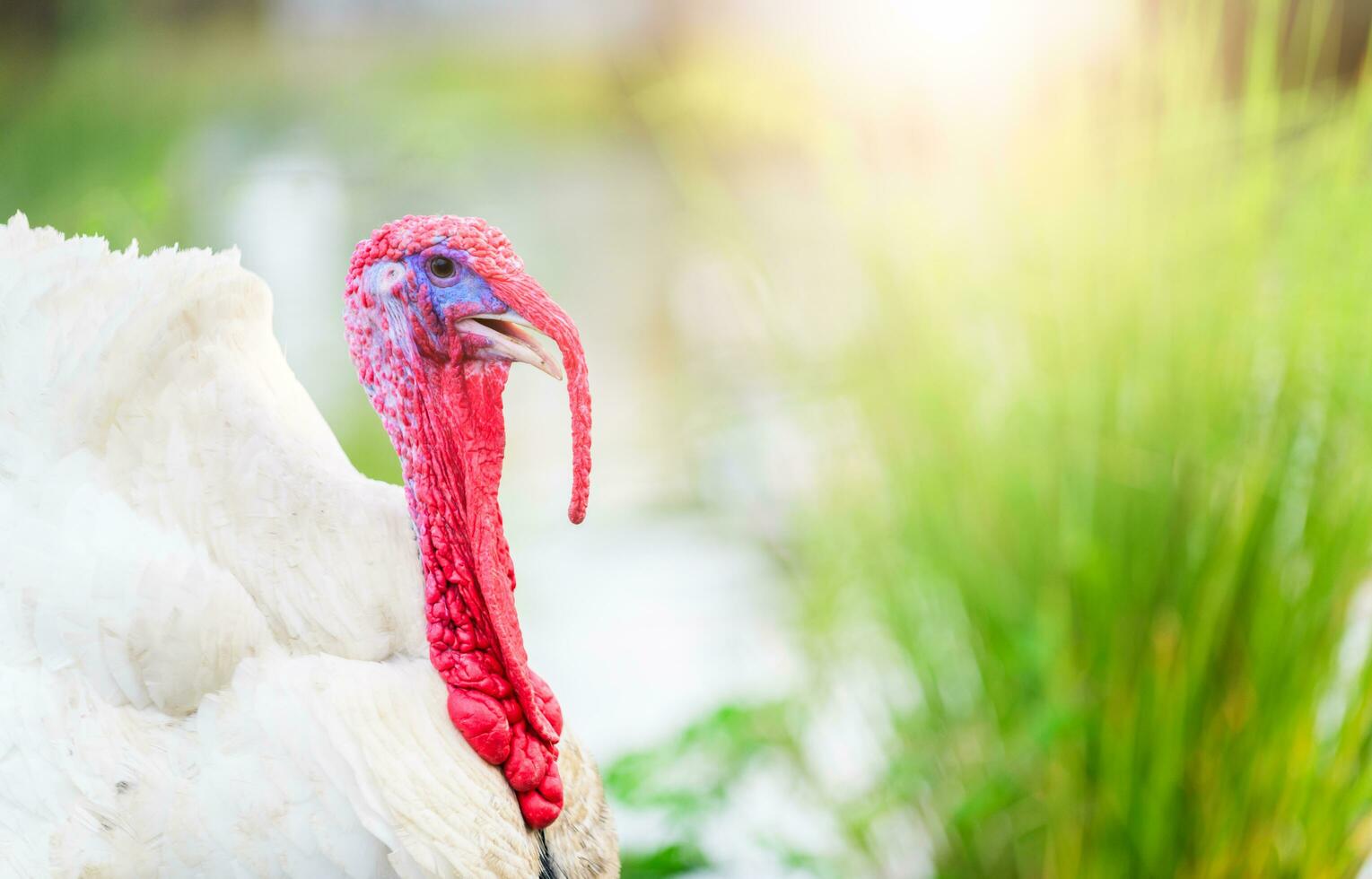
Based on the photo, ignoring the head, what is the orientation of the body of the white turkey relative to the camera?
to the viewer's right
